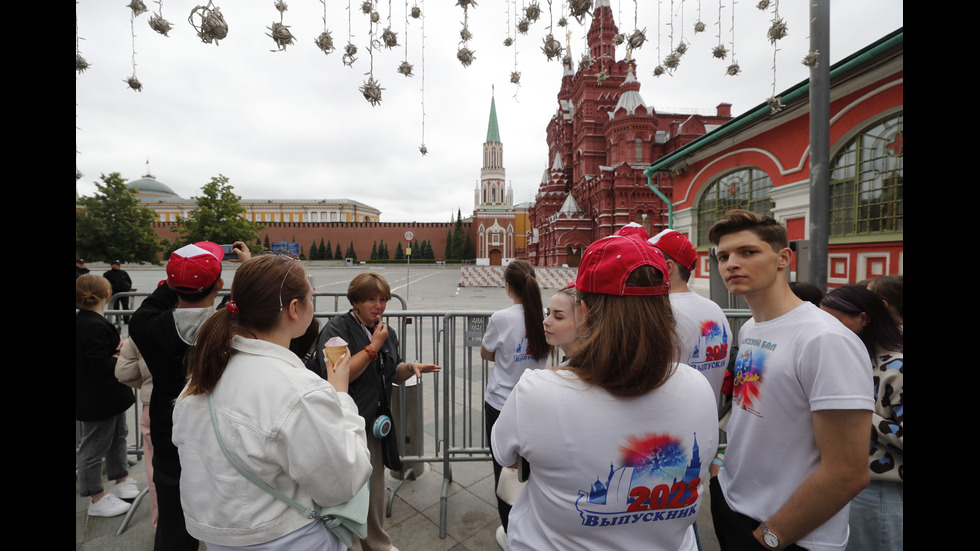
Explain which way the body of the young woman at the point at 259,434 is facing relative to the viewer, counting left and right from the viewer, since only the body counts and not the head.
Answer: facing away from the viewer and to the right of the viewer

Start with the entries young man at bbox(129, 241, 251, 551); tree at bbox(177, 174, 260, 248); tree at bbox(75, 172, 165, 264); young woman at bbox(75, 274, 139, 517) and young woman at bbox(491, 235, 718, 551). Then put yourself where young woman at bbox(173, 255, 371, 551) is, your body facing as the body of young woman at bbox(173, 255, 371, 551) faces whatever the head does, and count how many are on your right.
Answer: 1

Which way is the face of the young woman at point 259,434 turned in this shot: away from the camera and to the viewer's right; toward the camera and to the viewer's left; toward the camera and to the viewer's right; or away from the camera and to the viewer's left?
away from the camera and to the viewer's right

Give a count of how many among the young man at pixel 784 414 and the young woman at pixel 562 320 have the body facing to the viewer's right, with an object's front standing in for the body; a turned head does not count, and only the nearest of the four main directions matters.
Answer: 0

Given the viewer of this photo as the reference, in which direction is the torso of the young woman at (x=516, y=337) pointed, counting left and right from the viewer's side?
facing away from the viewer and to the left of the viewer

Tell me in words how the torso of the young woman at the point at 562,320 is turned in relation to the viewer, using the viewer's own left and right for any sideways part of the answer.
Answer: facing the viewer and to the left of the viewer

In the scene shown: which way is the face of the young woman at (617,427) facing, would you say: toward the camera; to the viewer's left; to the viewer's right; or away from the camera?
away from the camera
